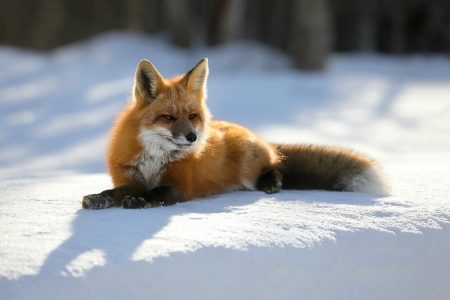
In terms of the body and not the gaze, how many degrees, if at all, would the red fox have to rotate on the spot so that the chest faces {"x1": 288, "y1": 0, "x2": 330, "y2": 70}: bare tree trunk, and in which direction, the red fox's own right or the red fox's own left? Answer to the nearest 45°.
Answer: approximately 135° to the red fox's own right

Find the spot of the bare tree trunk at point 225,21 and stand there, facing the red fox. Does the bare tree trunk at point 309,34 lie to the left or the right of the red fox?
left

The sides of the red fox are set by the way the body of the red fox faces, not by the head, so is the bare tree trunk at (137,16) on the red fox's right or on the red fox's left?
on the red fox's right

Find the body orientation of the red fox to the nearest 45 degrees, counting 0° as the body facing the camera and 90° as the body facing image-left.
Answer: approximately 45°

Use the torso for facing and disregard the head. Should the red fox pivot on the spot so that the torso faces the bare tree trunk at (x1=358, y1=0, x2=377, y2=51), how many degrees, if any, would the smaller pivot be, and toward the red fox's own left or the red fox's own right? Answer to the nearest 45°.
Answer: approximately 135° to the red fox's own right

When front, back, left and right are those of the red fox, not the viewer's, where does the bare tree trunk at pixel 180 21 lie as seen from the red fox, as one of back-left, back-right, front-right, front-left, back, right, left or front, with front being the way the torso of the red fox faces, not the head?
back-right

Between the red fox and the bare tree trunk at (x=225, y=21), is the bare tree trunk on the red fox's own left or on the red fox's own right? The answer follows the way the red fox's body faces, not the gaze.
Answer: on the red fox's own right
